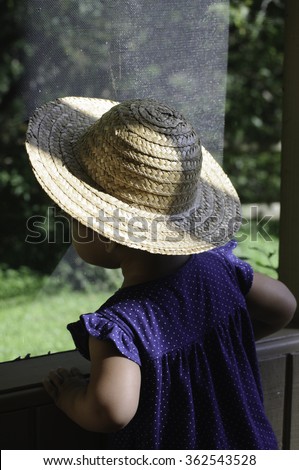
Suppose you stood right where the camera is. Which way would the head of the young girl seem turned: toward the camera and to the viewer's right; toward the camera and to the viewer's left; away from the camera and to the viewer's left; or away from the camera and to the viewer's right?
away from the camera and to the viewer's left

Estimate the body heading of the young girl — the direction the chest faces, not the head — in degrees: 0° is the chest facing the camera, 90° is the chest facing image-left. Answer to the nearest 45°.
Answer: approximately 135°
